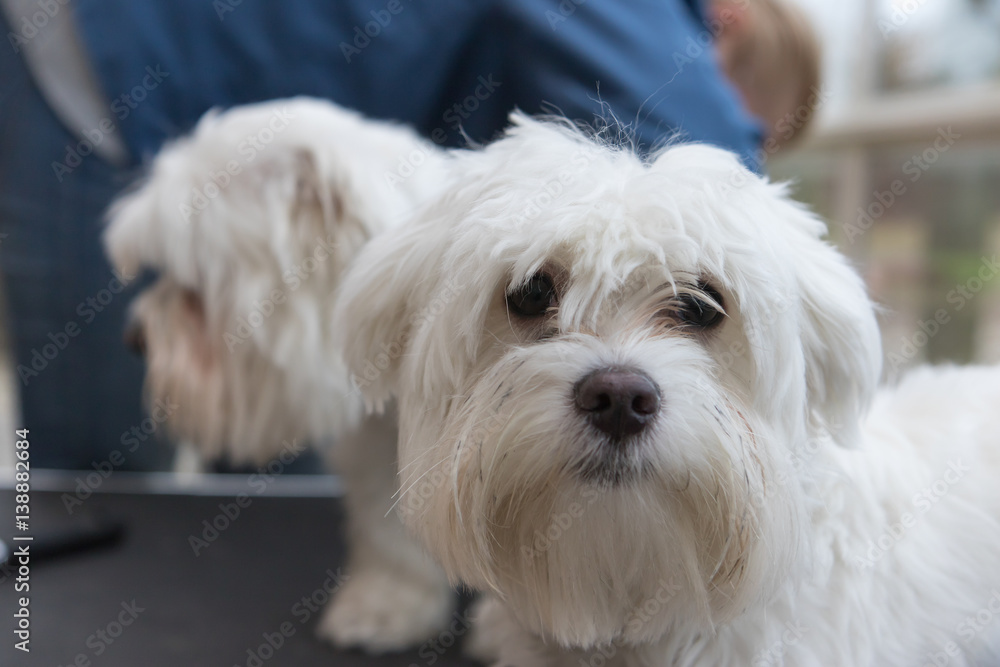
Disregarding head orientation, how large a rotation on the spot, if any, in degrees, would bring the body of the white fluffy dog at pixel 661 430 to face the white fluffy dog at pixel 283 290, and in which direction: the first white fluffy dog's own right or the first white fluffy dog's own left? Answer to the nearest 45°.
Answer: approximately 90° to the first white fluffy dog's own right

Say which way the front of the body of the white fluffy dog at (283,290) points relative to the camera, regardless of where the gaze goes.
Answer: to the viewer's left

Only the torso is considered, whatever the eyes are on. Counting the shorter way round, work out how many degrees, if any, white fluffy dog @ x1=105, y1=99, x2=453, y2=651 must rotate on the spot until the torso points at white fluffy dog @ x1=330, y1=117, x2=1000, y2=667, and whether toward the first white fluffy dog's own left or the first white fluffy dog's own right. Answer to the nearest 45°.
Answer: approximately 135° to the first white fluffy dog's own left

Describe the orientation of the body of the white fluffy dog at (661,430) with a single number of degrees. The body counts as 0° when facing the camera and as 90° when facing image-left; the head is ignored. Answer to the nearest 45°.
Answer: approximately 45°
